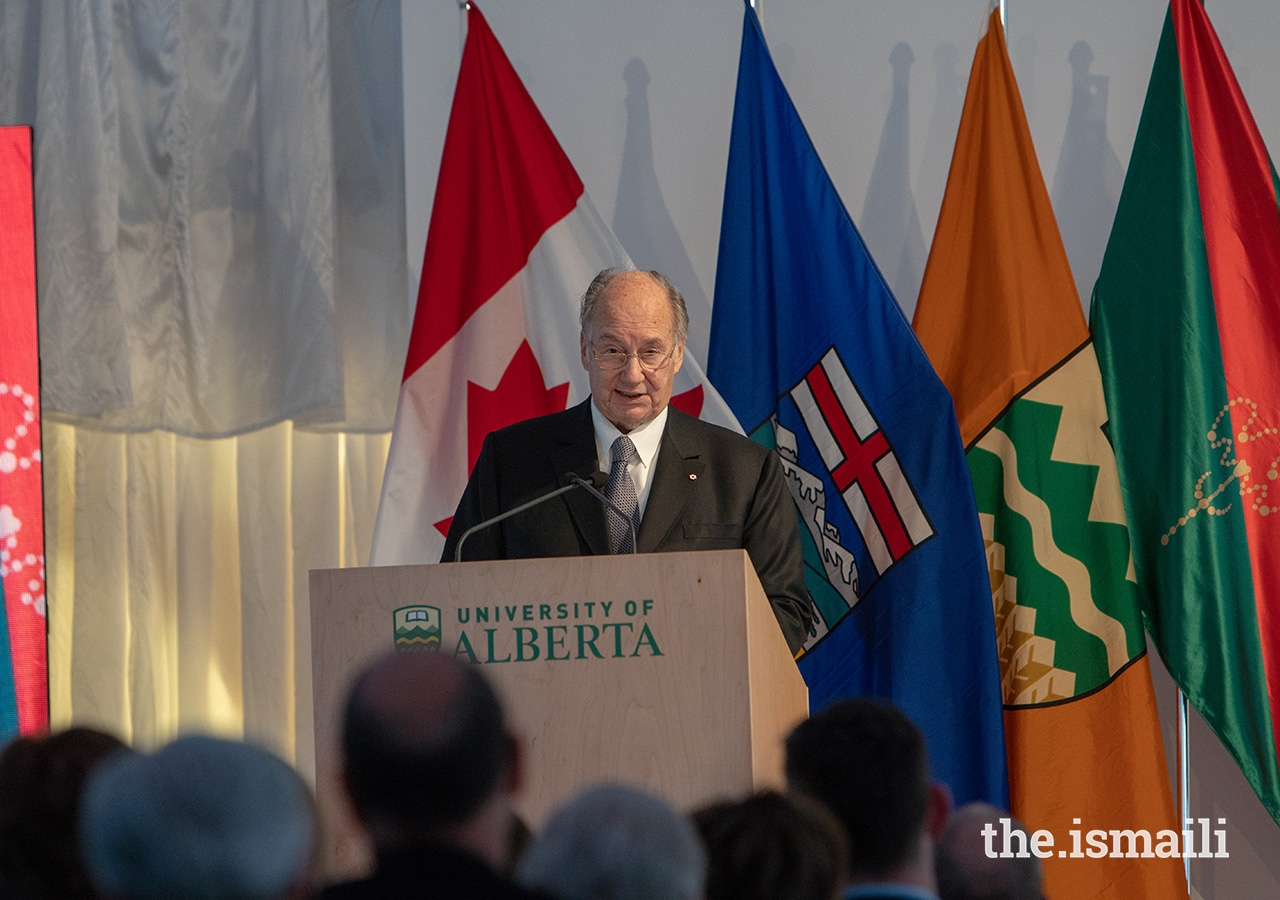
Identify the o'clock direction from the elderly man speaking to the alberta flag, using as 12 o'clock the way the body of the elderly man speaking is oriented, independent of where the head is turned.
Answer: The alberta flag is roughly at 7 o'clock from the elderly man speaking.

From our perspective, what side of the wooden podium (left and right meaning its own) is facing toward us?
front

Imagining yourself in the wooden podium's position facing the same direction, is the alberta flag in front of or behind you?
behind

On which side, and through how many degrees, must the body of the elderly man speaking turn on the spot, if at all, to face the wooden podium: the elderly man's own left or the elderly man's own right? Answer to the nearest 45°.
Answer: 0° — they already face it

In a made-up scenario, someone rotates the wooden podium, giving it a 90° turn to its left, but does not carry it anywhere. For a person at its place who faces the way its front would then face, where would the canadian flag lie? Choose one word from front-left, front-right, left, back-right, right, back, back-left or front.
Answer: left

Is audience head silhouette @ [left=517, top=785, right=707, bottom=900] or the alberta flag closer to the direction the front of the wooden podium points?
the audience head silhouette

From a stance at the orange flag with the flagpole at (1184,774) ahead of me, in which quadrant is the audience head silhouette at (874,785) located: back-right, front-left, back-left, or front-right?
back-right

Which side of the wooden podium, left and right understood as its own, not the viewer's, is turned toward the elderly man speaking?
back

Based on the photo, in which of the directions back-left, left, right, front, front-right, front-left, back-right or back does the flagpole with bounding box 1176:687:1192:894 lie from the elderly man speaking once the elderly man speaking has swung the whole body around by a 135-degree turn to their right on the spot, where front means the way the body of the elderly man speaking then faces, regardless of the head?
right

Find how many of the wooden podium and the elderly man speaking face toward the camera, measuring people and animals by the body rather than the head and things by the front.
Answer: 2

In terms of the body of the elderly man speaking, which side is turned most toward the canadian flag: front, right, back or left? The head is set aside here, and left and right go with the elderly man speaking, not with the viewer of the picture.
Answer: back

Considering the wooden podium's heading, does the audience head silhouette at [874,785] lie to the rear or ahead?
ahead

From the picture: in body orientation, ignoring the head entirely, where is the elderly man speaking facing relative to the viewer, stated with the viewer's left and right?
facing the viewer

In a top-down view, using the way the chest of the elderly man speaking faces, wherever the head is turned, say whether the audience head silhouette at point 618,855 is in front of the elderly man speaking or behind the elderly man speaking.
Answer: in front
